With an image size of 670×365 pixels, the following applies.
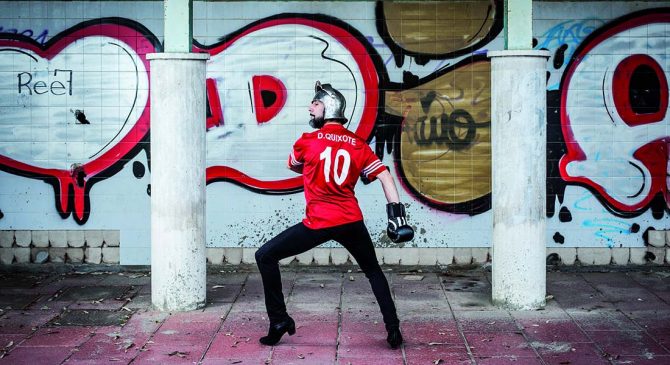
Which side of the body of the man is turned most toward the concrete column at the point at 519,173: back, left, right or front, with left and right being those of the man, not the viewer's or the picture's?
right

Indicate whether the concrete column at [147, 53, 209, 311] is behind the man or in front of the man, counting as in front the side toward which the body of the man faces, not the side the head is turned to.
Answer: in front

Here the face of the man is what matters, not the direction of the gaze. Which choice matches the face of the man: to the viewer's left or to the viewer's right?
to the viewer's left

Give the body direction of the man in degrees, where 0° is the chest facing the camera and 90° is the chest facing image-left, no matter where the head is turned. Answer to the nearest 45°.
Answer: approximately 135°
